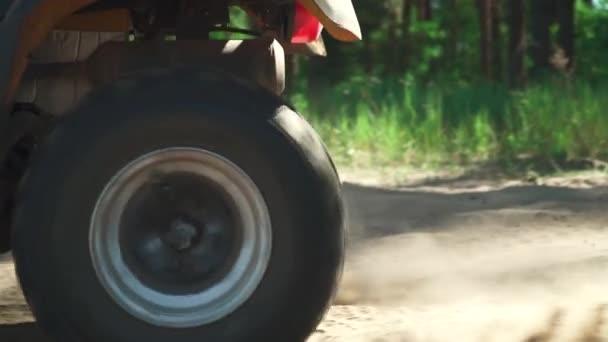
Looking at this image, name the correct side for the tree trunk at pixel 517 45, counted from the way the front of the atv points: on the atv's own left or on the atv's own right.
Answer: on the atv's own right

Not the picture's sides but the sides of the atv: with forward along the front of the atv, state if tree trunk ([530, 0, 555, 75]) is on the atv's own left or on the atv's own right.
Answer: on the atv's own right

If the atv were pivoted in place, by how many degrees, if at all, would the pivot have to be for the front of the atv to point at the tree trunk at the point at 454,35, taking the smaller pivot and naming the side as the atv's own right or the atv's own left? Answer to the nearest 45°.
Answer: approximately 90° to the atv's own right

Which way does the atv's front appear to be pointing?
to the viewer's left
